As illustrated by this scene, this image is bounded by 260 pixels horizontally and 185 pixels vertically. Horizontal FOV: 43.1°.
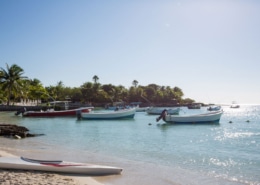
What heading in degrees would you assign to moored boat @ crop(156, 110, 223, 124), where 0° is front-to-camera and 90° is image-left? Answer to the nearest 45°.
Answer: approximately 270°

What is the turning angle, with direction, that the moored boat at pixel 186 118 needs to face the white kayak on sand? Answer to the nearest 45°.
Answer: approximately 90° to its right
